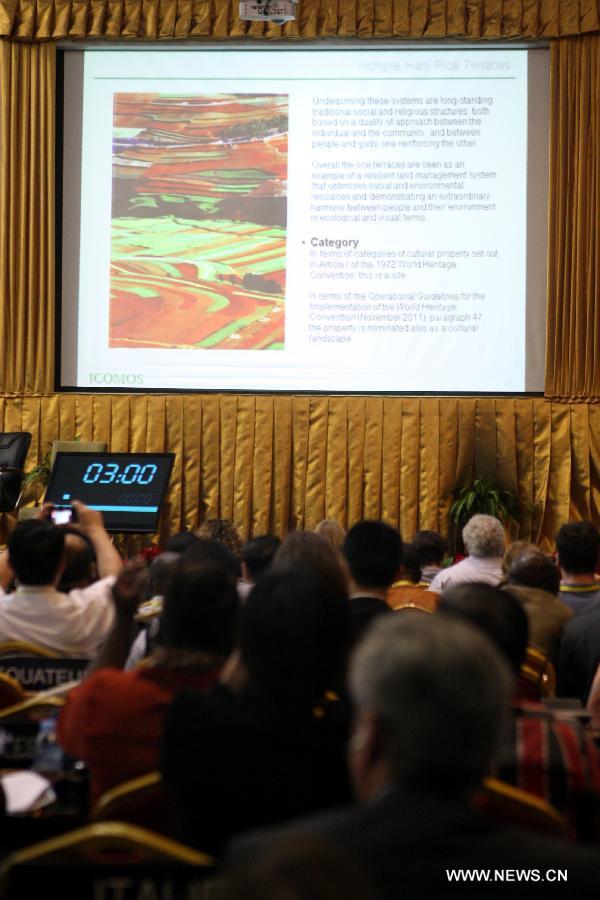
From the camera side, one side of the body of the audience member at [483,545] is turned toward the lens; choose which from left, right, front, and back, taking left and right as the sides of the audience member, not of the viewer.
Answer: back

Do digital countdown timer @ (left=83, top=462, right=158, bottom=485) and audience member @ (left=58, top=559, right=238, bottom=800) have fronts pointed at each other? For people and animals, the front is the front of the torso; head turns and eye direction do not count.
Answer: yes

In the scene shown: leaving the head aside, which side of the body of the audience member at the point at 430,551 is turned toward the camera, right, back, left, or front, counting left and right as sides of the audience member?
back

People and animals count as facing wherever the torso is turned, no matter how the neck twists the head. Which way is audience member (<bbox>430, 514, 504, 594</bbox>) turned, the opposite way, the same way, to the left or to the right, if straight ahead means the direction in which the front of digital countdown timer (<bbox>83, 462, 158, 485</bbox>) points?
the opposite way

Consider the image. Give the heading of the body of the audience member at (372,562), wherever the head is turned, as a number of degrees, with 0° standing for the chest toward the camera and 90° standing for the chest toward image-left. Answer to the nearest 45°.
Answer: approximately 180°

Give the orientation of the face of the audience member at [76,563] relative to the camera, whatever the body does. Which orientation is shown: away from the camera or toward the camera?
away from the camera

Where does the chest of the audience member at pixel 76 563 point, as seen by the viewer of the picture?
away from the camera

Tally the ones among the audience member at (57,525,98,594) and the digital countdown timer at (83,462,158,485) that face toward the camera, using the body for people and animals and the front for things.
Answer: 1

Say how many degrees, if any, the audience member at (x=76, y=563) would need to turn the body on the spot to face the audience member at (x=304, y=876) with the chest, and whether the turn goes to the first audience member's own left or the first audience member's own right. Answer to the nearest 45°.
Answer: approximately 180°

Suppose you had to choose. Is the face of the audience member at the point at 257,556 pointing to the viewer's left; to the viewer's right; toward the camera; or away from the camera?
away from the camera

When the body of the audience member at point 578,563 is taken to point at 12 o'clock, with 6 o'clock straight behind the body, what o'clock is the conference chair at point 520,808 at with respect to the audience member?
The conference chair is roughly at 6 o'clock from the audience member.
